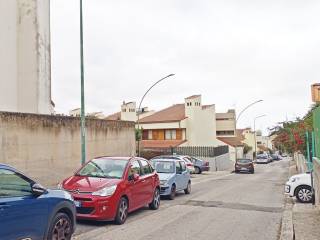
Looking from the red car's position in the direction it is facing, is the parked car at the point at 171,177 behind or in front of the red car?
behind

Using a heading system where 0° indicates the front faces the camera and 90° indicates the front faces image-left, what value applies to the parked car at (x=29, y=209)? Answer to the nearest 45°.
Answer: approximately 225°

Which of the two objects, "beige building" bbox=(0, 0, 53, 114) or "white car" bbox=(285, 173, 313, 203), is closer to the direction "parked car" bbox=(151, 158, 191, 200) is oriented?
the beige building

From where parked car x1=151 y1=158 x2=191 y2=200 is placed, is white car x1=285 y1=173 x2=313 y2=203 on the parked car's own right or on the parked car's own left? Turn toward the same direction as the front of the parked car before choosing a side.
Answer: on the parked car's own left

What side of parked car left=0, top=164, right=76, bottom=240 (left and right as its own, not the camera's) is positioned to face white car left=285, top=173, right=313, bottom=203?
front

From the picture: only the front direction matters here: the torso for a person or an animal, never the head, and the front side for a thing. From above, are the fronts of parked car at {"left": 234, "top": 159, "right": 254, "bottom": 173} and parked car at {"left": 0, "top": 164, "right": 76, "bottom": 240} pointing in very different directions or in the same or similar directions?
very different directions

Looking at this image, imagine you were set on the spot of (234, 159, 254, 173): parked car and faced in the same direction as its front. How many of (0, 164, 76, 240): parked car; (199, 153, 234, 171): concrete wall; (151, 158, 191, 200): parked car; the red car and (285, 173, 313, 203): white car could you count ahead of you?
4

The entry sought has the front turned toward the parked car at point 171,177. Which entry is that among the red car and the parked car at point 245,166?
the parked car at point 245,166

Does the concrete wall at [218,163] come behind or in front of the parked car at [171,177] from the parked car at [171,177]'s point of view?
behind

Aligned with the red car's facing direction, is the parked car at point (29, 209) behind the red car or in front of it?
in front

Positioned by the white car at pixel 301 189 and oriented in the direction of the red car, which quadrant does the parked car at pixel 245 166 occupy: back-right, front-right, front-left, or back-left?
back-right
